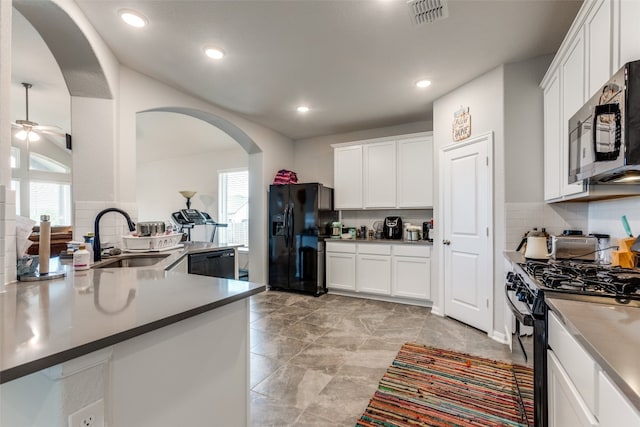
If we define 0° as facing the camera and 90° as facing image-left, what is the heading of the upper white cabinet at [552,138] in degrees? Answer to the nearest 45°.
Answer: approximately 90°

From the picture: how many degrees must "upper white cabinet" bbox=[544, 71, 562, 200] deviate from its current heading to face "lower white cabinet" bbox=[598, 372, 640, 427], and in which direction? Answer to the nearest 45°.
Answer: approximately 90° to its left

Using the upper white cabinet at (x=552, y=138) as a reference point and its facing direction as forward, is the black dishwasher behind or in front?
in front

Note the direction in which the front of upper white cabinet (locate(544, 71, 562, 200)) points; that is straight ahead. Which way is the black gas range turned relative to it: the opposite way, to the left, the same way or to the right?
the same way

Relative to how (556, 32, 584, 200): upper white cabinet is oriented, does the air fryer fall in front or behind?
in front

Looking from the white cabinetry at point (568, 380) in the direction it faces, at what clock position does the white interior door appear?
The white interior door is roughly at 2 o'clock from the white cabinetry.

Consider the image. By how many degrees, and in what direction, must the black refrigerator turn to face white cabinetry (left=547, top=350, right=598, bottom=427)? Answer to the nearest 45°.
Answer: approximately 45° to its left

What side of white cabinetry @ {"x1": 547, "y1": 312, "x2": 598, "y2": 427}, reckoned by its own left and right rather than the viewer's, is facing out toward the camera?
left

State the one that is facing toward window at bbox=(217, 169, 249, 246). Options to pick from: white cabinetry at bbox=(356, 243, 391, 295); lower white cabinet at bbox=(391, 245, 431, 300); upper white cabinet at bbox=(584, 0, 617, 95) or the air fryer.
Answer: the upper white cabinet

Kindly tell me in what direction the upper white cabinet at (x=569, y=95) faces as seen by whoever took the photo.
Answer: facing to the left of the viewer

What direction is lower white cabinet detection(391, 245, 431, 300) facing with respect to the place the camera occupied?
facing the viewer

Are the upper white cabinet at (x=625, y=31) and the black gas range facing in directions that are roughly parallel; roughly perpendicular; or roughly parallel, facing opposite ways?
roughly parallel

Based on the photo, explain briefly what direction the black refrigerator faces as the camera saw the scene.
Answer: facing the viewer and to the left of the viewer

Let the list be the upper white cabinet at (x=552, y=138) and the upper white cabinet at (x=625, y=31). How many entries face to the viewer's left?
2

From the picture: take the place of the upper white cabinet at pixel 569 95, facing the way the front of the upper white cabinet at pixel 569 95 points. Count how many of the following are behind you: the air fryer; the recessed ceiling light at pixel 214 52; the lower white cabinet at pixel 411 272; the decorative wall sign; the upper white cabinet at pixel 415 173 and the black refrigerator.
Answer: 0

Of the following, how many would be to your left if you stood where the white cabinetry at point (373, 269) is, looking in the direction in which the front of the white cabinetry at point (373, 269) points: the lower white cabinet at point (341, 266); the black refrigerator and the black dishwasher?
0

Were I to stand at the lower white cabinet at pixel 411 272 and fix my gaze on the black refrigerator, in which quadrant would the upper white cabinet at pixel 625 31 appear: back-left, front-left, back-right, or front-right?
back-left

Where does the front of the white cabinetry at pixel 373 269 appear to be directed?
toward the camera

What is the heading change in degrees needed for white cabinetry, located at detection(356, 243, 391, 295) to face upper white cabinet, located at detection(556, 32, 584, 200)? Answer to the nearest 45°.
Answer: approximately 45° to its left
